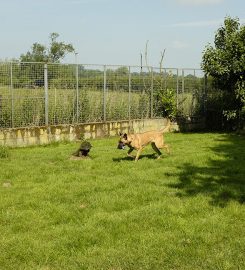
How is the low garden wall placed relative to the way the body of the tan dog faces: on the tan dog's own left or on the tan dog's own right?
on the tan dog's own right

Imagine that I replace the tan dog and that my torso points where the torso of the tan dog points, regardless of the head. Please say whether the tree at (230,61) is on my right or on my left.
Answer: on my right

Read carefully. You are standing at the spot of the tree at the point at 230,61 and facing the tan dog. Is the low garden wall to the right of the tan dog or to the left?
right

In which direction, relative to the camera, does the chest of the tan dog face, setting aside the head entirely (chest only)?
to the viewer's left

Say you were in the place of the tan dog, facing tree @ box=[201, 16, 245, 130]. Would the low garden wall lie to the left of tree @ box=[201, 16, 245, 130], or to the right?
left

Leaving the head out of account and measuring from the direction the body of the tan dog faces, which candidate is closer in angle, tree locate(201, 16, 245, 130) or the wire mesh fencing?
the wire mesh fencing

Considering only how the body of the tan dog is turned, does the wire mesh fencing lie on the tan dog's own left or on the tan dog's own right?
on the tan dog's own right
